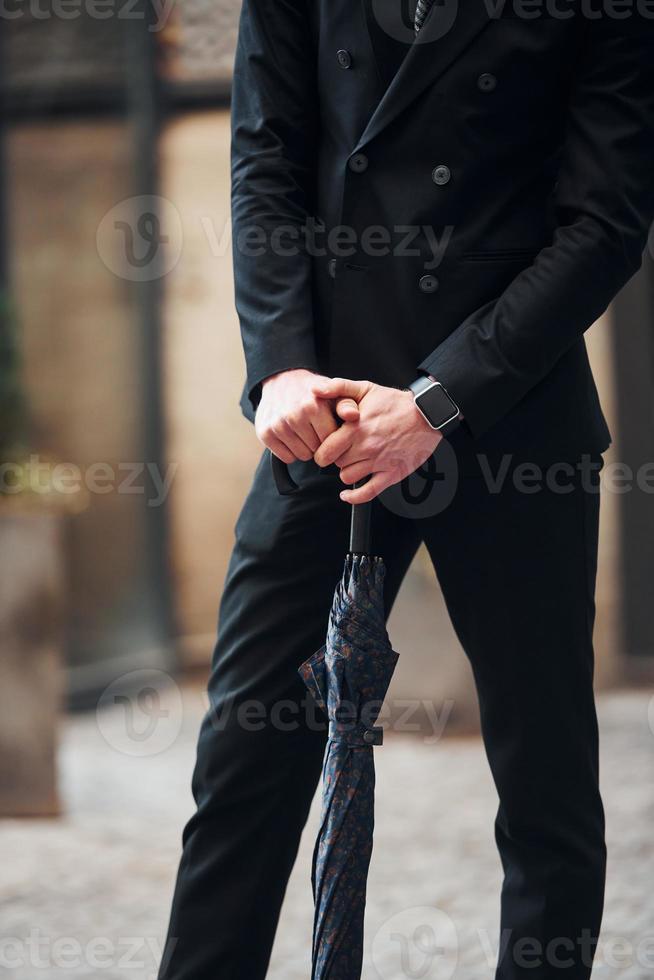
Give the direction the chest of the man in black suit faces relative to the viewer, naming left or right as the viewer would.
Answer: facing the viewer and to the left of the viewer
